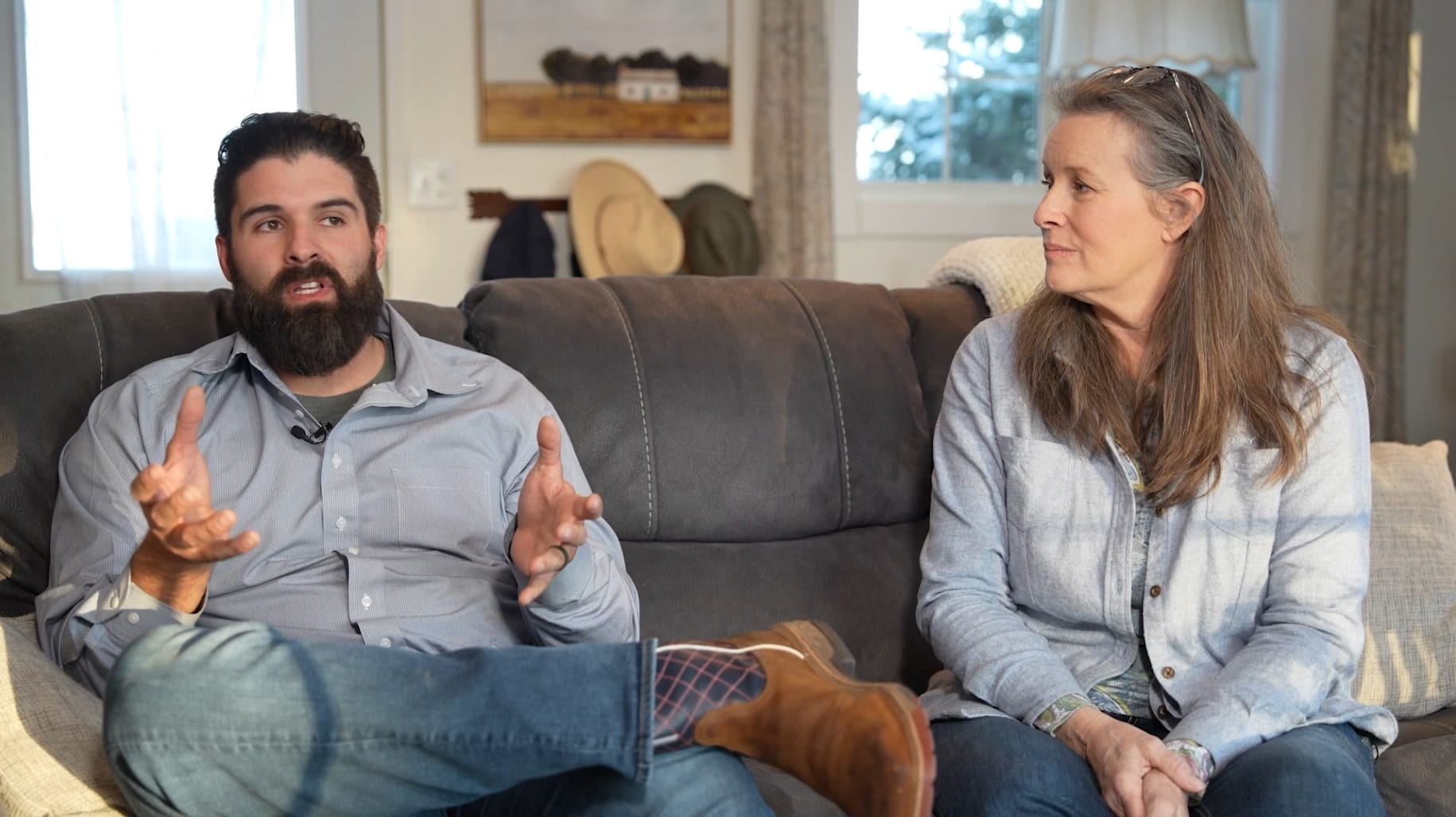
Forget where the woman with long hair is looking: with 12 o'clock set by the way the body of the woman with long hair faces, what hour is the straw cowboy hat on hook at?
The straw cowboy hat on hook is roughly at 5 o'clock from the woman with long hair.

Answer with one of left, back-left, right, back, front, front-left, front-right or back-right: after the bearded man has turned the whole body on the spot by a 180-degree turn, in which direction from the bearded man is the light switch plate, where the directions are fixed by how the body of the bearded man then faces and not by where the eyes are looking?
front

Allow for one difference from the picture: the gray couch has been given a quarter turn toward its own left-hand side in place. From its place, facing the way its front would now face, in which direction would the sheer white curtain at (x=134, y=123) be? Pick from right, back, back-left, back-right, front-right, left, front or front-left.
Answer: back-left

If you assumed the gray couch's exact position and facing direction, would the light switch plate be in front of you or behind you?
behind

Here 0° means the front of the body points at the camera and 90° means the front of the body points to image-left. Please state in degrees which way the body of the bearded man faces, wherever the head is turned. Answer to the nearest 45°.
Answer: approximately 0°

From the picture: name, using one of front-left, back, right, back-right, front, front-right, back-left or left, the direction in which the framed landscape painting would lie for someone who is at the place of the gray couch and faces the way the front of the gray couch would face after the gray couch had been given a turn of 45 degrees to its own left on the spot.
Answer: back-left

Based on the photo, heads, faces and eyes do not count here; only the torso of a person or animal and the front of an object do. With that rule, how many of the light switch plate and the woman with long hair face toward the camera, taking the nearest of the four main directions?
2

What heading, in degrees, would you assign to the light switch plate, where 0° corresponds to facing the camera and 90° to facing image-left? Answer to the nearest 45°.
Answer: approximately 0°
